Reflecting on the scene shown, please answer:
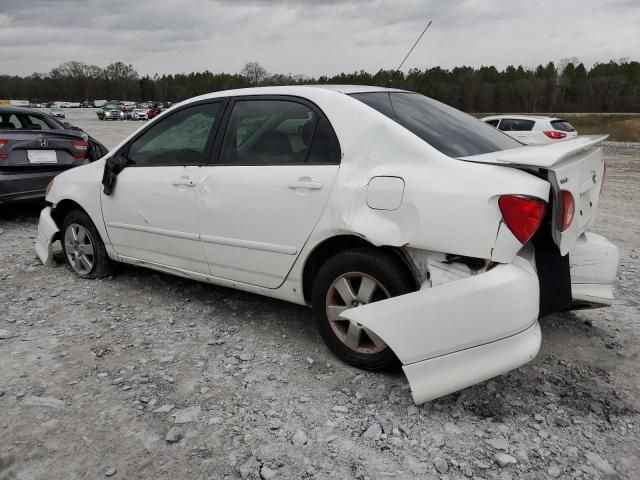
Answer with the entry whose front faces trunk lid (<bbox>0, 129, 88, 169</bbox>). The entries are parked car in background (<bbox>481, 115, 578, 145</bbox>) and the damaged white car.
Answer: the damaged white car

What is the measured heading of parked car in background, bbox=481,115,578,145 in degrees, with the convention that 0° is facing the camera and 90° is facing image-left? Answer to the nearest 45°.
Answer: approximately 135°

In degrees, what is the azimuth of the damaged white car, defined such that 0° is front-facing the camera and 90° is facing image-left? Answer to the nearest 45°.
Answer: approximately 135°

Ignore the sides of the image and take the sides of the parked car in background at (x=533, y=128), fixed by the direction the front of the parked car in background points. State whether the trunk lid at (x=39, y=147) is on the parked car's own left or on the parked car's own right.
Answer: on the parked car's own left

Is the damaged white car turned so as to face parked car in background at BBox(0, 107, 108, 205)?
yes

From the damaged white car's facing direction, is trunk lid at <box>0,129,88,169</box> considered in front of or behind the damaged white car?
in front

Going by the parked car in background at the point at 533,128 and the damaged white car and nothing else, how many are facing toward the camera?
0

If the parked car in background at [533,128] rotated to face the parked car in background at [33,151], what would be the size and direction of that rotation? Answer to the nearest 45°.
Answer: approximately 90° to its left
